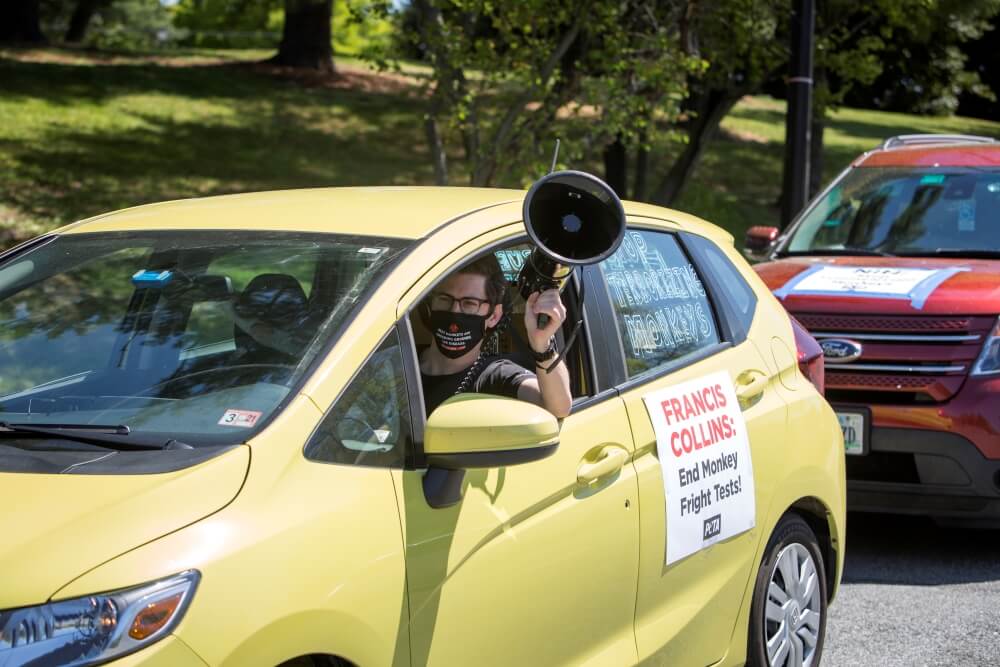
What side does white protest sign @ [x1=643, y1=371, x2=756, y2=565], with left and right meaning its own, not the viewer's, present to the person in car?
right

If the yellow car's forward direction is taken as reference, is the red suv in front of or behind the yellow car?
behind

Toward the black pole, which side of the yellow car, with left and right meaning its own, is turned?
back

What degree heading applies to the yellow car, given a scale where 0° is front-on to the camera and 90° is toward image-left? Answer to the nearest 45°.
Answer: approximately 45°

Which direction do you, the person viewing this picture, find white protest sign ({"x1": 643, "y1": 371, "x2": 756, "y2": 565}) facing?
facing the viewer and to the right of the viewer

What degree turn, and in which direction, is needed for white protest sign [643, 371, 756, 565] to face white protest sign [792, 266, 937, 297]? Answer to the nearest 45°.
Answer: approximately 135° to its left

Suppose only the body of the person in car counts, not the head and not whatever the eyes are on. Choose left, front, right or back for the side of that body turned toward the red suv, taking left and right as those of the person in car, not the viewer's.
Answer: back

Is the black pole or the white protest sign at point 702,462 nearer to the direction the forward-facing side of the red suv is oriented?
the white protest sign

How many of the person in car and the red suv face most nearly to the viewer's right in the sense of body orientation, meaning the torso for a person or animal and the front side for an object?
0

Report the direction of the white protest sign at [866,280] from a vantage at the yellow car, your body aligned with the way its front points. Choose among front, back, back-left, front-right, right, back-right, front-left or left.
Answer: back

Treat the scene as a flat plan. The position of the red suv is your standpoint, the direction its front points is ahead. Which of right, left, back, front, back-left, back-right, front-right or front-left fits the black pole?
back-right

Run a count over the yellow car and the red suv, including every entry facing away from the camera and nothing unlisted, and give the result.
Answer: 0

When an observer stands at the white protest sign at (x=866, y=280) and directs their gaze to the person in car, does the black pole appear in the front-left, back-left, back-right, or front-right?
back-right

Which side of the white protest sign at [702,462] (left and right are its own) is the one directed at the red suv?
left
